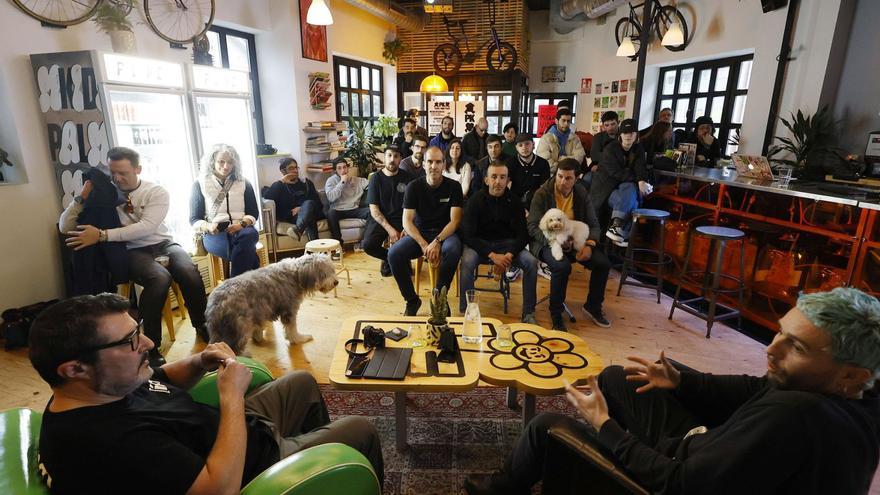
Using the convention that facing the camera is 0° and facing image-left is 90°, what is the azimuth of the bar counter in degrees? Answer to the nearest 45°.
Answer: approximately 45°

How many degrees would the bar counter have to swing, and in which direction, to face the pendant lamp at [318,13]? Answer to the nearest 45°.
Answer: approximately 45° to its right

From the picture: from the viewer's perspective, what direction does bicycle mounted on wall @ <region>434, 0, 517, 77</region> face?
to the viewer's right

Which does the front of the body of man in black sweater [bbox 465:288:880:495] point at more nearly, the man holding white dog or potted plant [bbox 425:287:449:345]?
the potted plant

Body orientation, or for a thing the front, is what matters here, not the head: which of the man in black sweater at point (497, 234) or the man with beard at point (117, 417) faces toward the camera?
the man in black sweater

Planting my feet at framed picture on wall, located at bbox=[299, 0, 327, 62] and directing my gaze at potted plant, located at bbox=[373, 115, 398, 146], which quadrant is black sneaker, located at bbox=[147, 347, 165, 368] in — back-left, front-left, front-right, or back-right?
back-right

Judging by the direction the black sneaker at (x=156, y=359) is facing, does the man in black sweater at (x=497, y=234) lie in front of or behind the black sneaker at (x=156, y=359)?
in front

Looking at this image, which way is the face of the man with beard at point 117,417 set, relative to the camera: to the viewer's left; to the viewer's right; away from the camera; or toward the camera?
to the viewer's right

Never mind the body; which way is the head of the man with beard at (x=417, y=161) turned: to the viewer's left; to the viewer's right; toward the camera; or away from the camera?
toward the camera

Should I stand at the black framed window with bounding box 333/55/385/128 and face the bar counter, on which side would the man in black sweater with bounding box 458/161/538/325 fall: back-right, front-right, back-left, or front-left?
front-right

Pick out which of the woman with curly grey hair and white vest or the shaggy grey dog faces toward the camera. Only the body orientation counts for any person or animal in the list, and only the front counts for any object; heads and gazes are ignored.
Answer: the woman with curly grey hair and white vest

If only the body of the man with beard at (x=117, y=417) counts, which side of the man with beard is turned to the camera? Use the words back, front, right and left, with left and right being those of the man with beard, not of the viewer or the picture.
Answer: right

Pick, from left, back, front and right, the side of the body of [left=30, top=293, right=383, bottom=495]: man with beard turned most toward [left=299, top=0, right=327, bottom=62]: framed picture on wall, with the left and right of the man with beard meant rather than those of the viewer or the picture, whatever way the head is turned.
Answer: left

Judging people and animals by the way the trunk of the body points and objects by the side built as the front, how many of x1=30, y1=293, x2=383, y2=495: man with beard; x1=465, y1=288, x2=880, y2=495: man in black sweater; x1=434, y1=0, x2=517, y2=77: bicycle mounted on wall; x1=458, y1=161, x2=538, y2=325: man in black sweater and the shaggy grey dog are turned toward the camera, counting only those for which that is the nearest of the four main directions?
1

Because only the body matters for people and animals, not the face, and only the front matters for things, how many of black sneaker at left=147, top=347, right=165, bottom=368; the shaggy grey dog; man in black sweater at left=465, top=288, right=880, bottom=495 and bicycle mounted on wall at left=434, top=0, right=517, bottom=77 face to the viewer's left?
1

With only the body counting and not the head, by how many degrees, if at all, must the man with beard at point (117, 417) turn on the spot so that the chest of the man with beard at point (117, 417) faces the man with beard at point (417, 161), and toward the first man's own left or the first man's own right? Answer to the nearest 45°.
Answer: approximately 45° to the first man's own left

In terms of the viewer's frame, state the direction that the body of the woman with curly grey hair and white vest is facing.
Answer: toward the camera

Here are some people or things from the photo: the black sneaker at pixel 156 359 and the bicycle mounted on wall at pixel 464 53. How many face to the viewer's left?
0

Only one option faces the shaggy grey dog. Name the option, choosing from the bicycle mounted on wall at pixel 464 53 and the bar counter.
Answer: the bar counter
